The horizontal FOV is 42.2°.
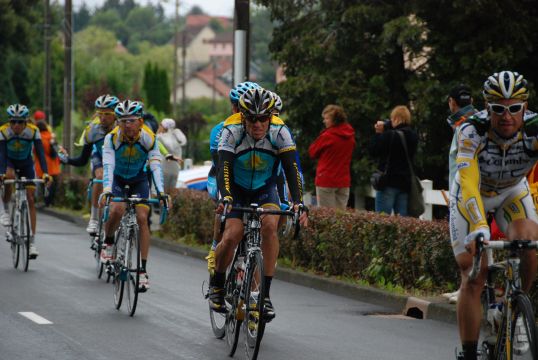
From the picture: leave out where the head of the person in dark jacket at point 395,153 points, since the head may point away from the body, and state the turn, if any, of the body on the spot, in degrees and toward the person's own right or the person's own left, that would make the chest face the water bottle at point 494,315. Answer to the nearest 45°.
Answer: approximately 135° to the person's own left

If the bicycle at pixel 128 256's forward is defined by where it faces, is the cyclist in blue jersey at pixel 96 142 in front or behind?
behind

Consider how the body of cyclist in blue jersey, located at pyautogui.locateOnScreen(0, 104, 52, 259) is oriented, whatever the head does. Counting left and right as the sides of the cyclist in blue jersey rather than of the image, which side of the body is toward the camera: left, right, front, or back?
front

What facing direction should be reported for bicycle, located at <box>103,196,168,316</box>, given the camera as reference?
facing the viewer

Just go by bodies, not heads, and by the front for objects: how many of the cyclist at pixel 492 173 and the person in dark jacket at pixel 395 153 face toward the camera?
1

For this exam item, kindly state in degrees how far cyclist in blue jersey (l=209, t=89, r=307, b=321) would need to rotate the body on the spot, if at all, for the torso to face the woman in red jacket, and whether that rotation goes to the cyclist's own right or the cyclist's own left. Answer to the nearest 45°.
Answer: approximately 180°

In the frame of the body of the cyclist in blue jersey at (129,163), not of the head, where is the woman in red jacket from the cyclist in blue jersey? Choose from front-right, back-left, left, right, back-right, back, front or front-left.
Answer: back-left

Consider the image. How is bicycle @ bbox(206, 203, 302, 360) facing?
toward the camera

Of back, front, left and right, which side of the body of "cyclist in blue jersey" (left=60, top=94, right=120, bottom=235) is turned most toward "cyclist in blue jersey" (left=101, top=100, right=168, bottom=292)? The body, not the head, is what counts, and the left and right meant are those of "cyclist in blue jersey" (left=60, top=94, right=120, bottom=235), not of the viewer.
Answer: front

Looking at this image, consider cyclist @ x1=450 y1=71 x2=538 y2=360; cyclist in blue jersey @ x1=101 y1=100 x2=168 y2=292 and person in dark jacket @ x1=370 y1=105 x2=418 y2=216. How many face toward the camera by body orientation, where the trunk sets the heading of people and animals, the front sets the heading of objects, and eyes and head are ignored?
2

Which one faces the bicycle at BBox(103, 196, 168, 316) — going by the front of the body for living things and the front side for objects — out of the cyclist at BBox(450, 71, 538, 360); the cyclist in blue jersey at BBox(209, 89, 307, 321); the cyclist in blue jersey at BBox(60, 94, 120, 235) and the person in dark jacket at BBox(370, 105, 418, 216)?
the cyclist in blue jersey at BBox(60, 94, 120, 235)
